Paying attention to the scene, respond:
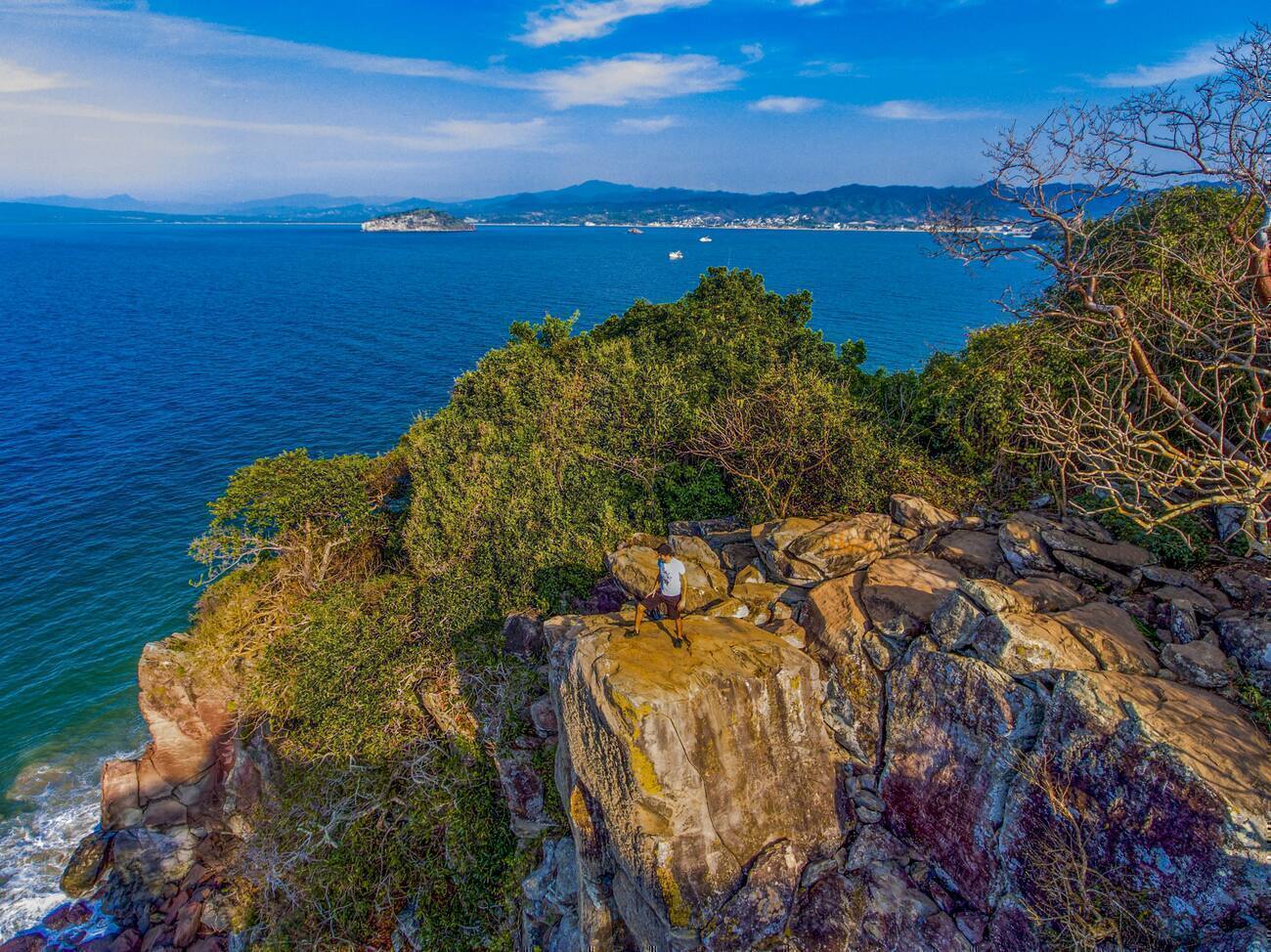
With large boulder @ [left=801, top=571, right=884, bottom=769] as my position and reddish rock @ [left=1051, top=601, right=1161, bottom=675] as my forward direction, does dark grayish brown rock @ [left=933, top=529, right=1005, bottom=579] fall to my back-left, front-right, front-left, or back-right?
front-left

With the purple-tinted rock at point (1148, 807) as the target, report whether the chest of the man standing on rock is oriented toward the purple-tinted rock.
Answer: no

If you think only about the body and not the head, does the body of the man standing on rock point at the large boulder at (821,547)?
no

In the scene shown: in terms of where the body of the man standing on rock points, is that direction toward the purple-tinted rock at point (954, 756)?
no

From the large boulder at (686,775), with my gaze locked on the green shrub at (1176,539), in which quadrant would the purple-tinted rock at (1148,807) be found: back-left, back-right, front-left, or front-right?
front-right
